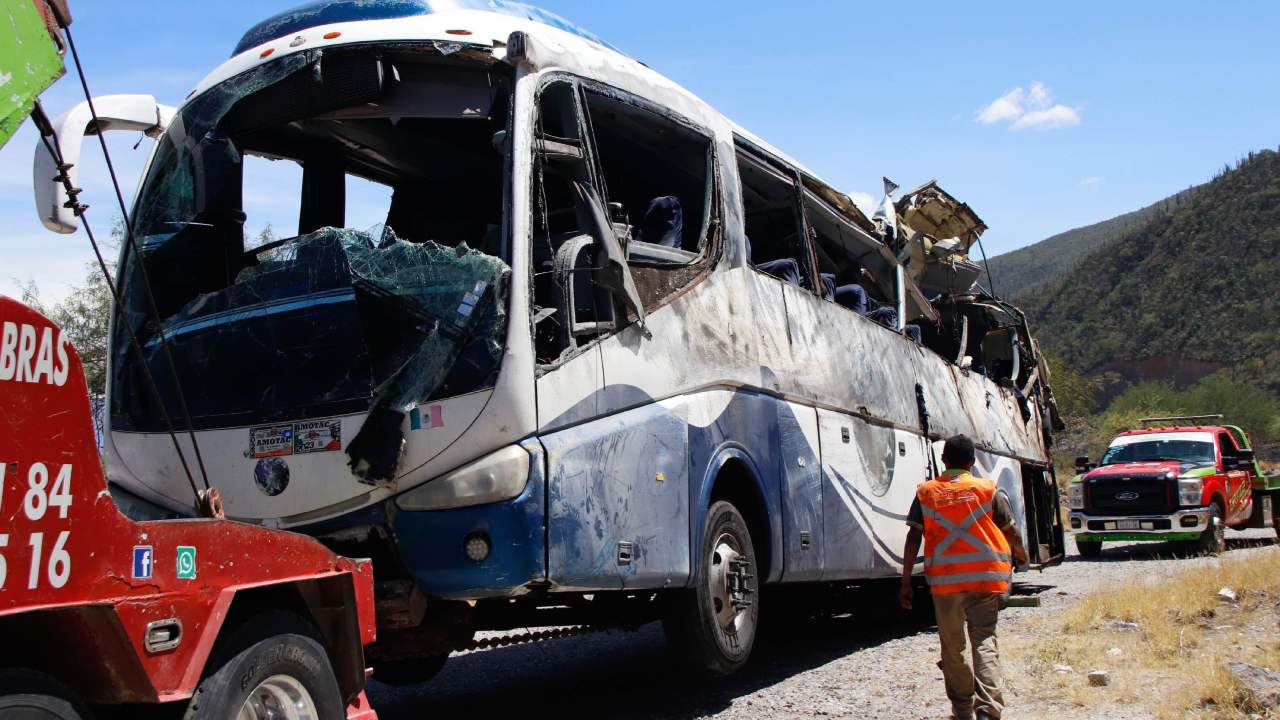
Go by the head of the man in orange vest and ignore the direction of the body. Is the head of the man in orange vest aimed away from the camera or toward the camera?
away from the camera

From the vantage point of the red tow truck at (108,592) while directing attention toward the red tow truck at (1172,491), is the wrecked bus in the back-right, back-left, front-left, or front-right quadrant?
front-left

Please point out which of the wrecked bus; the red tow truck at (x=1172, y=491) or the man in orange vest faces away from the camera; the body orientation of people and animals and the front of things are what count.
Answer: the man in orange vest

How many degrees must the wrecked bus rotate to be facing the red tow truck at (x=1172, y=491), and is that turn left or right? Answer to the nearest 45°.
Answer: approximately 180°

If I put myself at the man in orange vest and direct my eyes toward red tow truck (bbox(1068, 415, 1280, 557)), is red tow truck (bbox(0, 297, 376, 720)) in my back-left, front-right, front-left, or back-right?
back-left

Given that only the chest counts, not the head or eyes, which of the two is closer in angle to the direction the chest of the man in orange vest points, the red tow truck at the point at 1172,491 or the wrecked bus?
the red tow truck

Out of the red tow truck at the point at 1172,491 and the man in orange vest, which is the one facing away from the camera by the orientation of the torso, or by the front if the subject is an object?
the man in orange vest

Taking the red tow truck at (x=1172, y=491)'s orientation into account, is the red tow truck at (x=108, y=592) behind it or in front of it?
in front

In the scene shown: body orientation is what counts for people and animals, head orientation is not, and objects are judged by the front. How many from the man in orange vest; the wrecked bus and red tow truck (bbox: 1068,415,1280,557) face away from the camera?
1

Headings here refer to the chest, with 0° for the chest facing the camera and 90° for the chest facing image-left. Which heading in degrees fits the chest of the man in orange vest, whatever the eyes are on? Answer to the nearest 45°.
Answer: approximately 180°

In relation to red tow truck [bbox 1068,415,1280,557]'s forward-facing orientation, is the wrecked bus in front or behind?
in front

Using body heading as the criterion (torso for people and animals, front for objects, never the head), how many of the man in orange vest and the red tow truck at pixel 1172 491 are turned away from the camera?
1

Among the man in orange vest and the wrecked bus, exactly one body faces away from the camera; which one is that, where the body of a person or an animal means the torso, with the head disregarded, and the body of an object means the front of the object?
the man in orange vest

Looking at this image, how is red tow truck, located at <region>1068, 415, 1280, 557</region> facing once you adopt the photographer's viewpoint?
facing the viewer and to the left of the viewer

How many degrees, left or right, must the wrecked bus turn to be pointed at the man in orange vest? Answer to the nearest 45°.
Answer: approximately 135° to its left

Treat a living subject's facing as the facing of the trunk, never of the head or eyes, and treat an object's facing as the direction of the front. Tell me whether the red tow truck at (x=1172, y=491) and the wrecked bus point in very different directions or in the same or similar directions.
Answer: same or similar directions

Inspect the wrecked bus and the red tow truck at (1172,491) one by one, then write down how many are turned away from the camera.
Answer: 0
